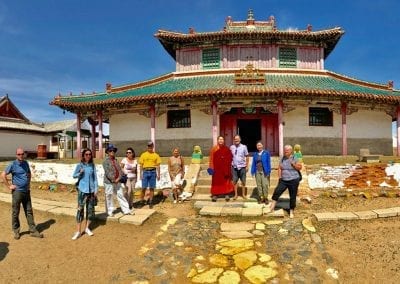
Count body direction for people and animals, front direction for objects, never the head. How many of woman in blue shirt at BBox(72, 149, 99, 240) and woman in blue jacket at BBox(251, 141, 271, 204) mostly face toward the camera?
2

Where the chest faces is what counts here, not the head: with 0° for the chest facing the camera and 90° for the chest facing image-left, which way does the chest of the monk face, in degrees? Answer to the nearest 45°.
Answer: approximately 0°

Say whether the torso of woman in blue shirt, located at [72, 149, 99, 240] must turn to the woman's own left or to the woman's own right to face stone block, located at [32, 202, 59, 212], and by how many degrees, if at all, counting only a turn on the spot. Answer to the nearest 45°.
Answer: approximately 135° to the woman's own right

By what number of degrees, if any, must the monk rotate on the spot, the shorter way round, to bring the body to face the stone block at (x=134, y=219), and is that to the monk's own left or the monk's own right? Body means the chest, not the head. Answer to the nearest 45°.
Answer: approximately 45° to the monk's own right

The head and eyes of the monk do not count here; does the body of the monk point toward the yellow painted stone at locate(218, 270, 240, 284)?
yes

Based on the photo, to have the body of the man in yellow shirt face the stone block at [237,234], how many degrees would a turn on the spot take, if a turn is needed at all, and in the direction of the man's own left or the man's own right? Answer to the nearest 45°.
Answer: approximately 45° to the man's own left

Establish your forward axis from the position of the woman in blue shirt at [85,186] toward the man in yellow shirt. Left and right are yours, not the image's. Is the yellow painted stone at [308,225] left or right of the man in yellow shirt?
right

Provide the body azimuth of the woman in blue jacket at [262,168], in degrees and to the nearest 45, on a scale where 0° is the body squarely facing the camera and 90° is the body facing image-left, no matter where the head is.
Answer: approximately 0°
